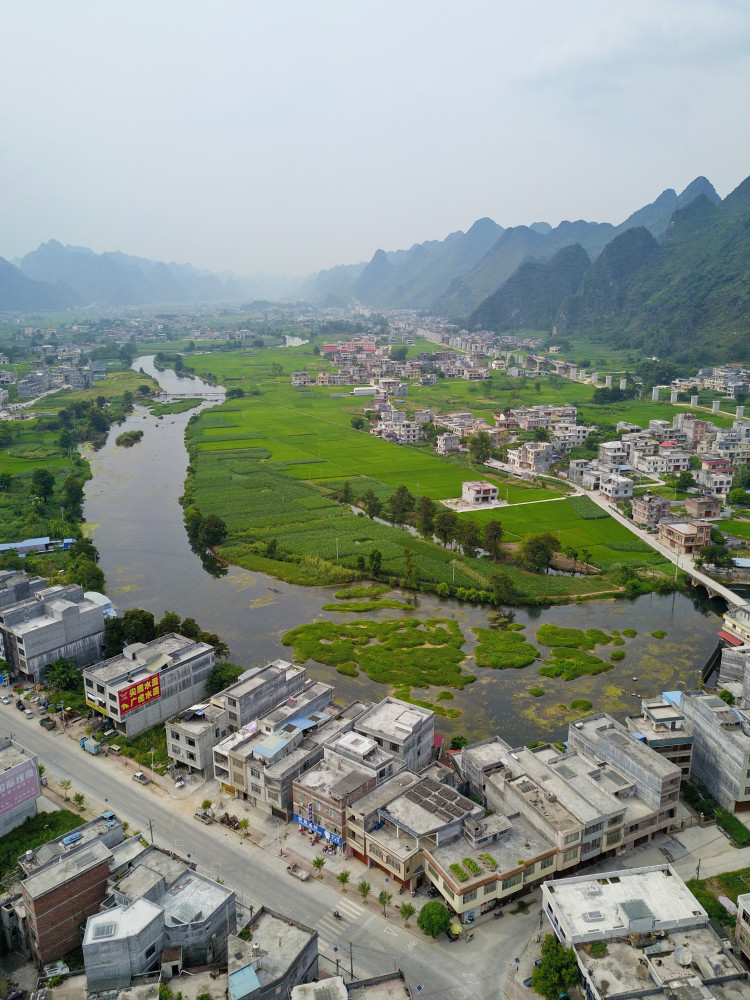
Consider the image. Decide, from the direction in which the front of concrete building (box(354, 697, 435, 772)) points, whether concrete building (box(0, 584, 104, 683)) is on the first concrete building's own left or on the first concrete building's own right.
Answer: on the first concrete building's own right

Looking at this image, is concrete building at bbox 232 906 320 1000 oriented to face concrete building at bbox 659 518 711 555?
yes

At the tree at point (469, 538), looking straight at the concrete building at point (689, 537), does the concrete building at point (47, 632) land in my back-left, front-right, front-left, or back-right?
back-right

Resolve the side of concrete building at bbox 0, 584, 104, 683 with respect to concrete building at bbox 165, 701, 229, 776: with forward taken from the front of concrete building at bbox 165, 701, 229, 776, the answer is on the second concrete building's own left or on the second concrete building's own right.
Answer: on the second concrete building's own right

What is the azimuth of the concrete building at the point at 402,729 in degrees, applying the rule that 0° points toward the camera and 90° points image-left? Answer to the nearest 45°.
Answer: approximately 45°

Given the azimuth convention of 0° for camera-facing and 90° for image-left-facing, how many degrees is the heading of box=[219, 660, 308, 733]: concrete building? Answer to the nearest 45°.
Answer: approximately 45°

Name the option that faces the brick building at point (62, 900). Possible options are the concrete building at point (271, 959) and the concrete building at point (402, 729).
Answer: the concrete building at point (402, 729)

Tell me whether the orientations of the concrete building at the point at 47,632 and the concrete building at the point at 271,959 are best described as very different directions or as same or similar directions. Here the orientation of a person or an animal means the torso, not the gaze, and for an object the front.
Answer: very different directions

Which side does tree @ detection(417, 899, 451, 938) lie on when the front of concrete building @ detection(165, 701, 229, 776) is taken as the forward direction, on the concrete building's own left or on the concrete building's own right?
on the concrete building's own left

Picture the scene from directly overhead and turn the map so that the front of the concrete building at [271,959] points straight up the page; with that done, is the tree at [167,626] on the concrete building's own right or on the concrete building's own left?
on the concrete building's own left

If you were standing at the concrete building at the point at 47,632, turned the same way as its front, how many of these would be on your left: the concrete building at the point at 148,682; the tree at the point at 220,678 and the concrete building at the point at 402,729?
3

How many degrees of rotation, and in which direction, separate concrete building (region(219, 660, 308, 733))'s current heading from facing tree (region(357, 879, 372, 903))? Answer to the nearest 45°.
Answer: approximately 45° to its left

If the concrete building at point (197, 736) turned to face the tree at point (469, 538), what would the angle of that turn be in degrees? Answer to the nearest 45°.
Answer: approximately 180°
